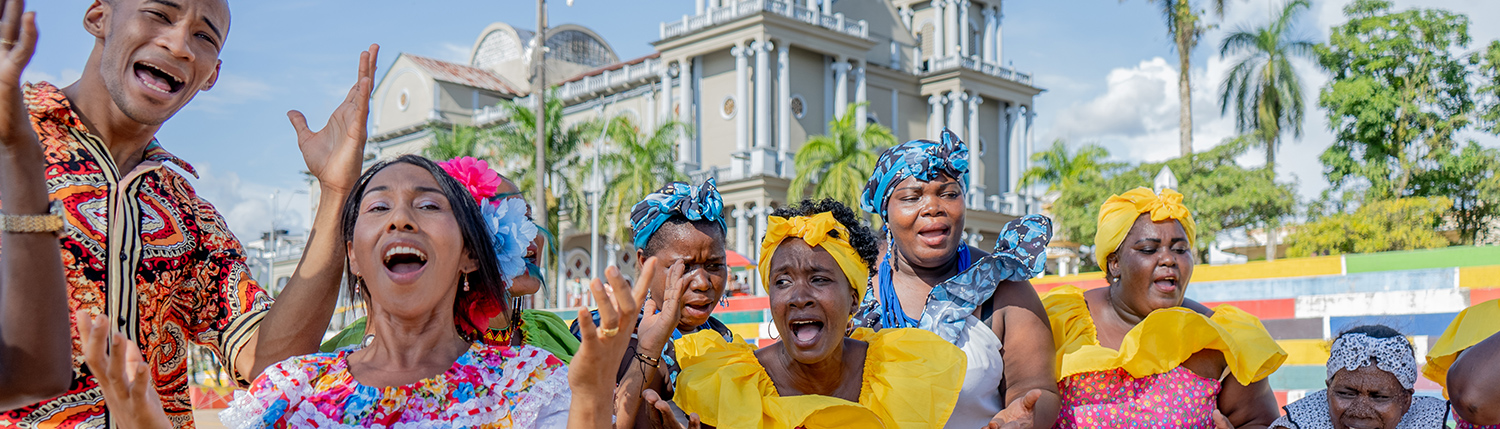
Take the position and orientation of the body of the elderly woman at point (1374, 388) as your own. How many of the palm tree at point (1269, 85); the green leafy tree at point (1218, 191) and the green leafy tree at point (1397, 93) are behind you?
3

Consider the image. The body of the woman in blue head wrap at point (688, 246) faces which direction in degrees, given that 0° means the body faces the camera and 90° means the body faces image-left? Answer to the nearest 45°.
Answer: approximately 315°

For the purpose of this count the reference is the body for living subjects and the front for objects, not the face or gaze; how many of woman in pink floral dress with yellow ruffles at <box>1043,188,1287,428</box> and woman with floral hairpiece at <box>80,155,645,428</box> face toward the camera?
2

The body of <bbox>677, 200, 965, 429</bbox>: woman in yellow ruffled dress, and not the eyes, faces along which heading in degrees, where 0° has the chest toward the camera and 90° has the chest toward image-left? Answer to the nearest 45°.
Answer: approximately 0°

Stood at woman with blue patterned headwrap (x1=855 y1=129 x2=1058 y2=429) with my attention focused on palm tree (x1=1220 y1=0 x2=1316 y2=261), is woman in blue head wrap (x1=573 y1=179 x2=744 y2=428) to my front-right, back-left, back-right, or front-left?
back-left

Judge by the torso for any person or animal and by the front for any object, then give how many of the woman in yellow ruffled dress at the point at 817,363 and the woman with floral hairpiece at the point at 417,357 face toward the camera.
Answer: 2

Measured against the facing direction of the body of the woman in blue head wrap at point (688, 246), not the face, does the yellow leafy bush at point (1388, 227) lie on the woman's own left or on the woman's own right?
on the woman's own left

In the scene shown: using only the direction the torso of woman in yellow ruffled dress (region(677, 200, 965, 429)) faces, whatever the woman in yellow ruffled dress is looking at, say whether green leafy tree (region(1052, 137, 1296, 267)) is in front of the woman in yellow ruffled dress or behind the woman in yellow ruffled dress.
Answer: behind

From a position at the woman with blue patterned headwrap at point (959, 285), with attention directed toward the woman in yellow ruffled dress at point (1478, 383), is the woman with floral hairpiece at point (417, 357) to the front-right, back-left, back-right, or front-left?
back-right

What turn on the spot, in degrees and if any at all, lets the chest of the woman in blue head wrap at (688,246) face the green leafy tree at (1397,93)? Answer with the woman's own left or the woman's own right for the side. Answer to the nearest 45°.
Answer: approximately 90° to the woman's own left

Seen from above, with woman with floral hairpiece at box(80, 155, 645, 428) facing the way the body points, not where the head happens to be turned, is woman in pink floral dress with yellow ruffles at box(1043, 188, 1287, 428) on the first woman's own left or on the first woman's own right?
on the first woman's own left
